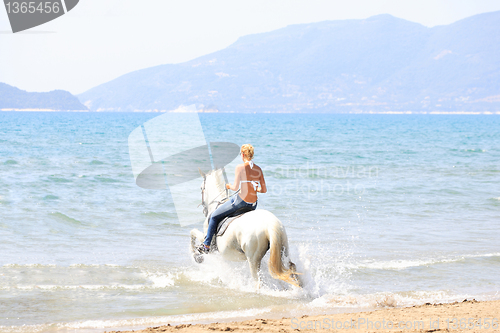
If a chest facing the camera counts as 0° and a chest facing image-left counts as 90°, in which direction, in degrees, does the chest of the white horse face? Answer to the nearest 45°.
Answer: approximately 135°

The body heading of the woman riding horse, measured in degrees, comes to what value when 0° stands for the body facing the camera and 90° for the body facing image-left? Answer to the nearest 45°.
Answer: approximately 135°
